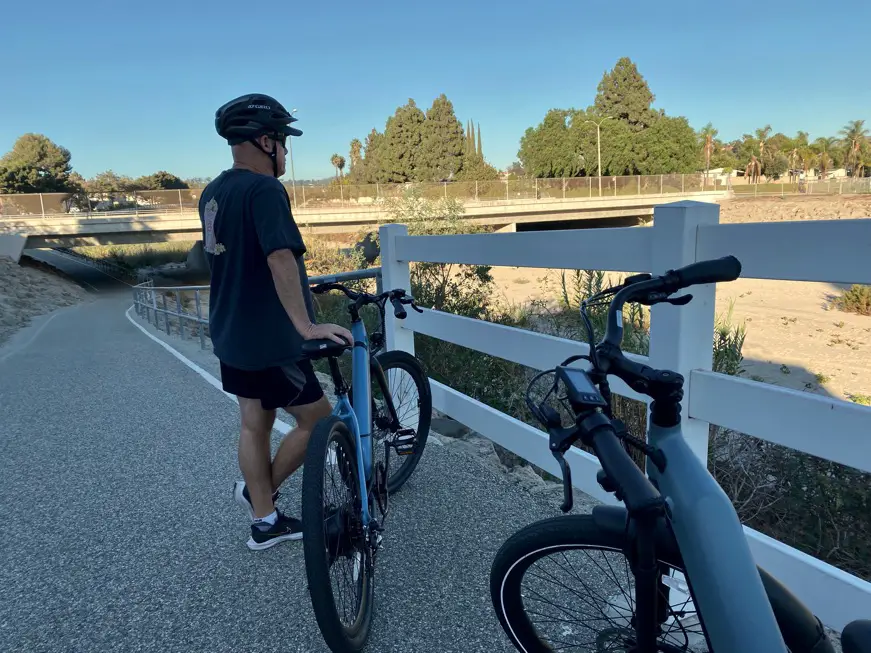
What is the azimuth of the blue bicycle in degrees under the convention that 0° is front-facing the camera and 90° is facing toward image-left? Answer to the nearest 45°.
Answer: approximately 225°

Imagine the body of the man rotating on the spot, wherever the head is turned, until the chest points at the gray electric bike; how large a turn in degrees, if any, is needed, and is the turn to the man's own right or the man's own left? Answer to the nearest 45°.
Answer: approximately 90° to the man's own right

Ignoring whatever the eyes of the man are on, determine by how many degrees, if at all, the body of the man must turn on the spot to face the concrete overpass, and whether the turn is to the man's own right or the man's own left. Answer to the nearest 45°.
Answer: approximately 45° to the man's own left

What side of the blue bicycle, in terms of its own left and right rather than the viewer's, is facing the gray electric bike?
right

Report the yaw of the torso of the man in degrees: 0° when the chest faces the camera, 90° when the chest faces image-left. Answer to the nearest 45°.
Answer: approximately 225°

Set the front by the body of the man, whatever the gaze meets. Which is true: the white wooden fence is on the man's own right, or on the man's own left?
on the man's own right

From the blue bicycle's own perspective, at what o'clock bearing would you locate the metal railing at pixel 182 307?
The metal railing is roughly at 10 o'clock from the blue bicycle.
